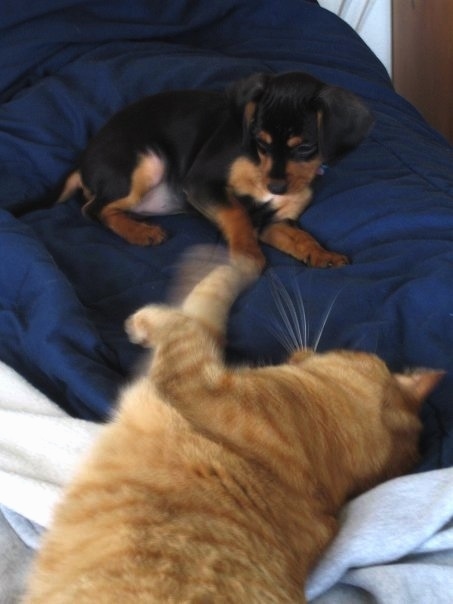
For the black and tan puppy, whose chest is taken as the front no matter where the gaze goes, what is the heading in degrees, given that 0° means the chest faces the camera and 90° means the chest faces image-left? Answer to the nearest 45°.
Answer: approximately 315°

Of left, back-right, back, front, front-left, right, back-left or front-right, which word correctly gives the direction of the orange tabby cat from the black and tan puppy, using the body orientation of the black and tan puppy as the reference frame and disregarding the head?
front-right
